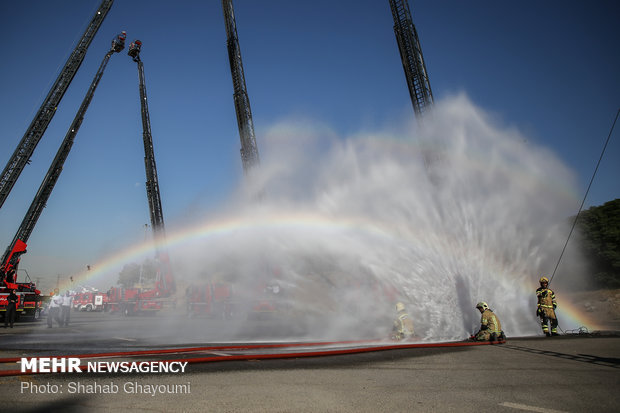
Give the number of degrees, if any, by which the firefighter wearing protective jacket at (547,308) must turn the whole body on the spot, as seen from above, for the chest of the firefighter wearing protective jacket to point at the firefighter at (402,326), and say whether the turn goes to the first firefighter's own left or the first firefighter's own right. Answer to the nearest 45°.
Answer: approximately 45° to the first firefighter's own right

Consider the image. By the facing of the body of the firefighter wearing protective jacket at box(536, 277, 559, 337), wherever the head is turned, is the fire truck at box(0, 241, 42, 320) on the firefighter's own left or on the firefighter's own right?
on the firefighter's own right

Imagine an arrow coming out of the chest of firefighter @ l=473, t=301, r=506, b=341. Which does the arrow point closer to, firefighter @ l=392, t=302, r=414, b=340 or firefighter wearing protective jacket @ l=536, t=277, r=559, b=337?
the firefighter

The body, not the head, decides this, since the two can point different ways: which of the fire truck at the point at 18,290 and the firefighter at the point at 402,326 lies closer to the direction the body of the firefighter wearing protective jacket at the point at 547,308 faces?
the firefighter

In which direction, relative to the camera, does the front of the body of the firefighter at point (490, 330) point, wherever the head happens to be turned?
to the viewer's left
